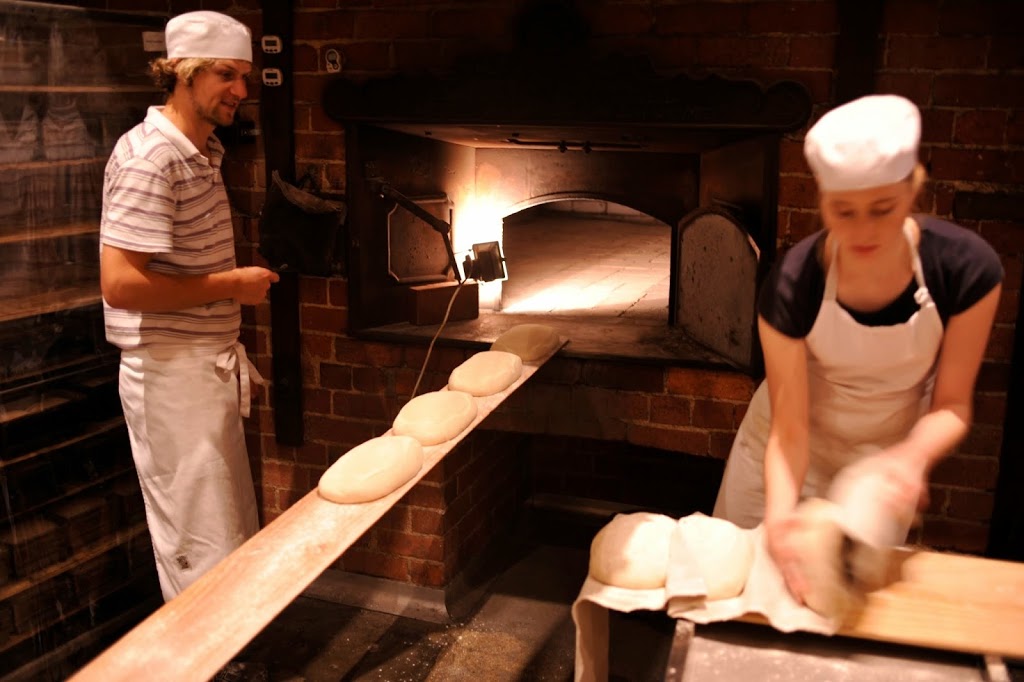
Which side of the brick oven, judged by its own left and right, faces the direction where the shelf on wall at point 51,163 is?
right

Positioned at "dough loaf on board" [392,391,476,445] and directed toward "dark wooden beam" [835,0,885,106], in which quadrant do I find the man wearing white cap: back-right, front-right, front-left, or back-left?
back-left

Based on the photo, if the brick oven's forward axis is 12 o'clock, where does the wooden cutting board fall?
The wooden cutting board is roughly at 11 o'clock from the brick oven.

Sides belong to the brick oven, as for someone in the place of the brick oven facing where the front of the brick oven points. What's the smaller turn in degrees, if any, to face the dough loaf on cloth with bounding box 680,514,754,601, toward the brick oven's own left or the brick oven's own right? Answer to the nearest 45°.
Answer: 0° — it already faces it

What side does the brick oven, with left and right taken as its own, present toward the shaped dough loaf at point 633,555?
front

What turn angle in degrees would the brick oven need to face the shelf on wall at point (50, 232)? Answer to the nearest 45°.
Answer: approximately 90° to its right

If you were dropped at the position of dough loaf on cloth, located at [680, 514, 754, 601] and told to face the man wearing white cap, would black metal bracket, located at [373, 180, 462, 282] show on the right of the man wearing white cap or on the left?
right

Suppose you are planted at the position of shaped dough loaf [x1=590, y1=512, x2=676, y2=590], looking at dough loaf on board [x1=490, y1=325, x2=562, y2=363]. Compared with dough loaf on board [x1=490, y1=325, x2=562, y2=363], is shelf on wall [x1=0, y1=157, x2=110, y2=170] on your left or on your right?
left

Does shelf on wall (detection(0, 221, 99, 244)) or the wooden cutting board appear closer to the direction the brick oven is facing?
the wooden cutting board

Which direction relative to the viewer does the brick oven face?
toward the camera

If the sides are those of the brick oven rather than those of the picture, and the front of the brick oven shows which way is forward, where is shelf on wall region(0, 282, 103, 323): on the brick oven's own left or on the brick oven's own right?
on the brick oven's own right

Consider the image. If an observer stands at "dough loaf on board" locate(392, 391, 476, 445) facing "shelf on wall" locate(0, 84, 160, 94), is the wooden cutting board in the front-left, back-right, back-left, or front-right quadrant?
back-left

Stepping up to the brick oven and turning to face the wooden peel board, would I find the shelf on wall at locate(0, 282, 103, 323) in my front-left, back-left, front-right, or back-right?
front-right

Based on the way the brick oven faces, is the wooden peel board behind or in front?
in front

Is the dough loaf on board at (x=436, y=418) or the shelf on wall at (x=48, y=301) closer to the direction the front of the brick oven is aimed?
the dough loaf on board
